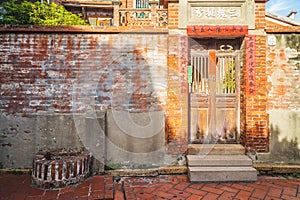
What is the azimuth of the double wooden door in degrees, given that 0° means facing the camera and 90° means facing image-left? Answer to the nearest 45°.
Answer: approximately 0°

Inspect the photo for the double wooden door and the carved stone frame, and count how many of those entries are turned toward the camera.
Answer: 2

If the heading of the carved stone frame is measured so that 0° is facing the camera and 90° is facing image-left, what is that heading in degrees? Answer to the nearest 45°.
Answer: approximately 0°

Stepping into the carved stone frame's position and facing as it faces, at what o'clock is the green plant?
The green plant is roughly at 3 o'clock from the carved stone frame.
